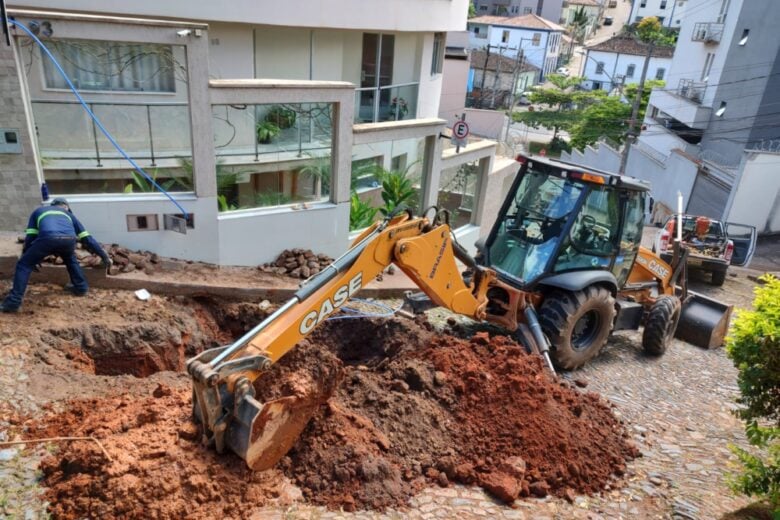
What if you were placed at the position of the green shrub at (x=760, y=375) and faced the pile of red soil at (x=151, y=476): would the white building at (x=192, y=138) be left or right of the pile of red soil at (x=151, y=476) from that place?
right

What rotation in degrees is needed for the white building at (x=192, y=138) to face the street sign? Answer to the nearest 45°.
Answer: approximately 90° to its left

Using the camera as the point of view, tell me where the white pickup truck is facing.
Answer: facing away from the viewer

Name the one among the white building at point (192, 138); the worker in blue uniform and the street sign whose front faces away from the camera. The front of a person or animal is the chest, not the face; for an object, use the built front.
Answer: the worker in blue uniform

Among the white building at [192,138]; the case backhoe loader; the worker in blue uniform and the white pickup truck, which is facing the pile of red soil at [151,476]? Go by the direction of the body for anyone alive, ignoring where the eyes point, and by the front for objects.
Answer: the white building

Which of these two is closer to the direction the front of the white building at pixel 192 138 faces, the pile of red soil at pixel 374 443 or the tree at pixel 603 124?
the pile of red soil

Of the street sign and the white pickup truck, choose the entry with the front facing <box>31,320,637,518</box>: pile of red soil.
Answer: the street sign

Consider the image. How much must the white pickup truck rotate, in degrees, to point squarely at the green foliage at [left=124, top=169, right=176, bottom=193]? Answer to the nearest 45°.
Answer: approximately 135° to its left

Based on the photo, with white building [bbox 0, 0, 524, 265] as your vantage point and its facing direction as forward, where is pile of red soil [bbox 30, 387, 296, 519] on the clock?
The pile of red soil is roughly at 12 o'clock from the white building.

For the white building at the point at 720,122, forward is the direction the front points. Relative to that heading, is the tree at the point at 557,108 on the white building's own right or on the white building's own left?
on the white building's own right
